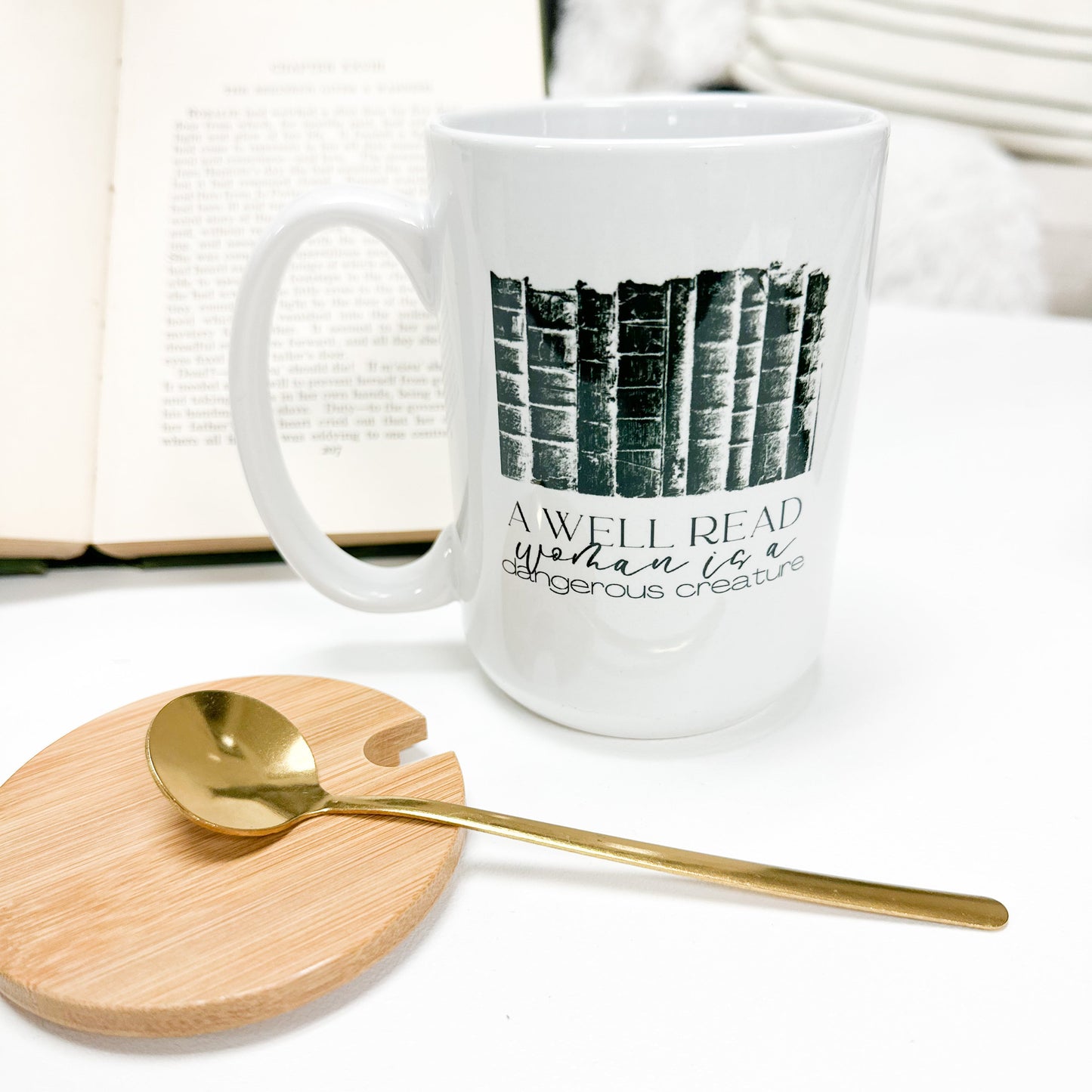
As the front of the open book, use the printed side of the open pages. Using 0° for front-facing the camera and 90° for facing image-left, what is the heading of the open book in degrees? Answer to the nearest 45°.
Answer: approximately 0°
